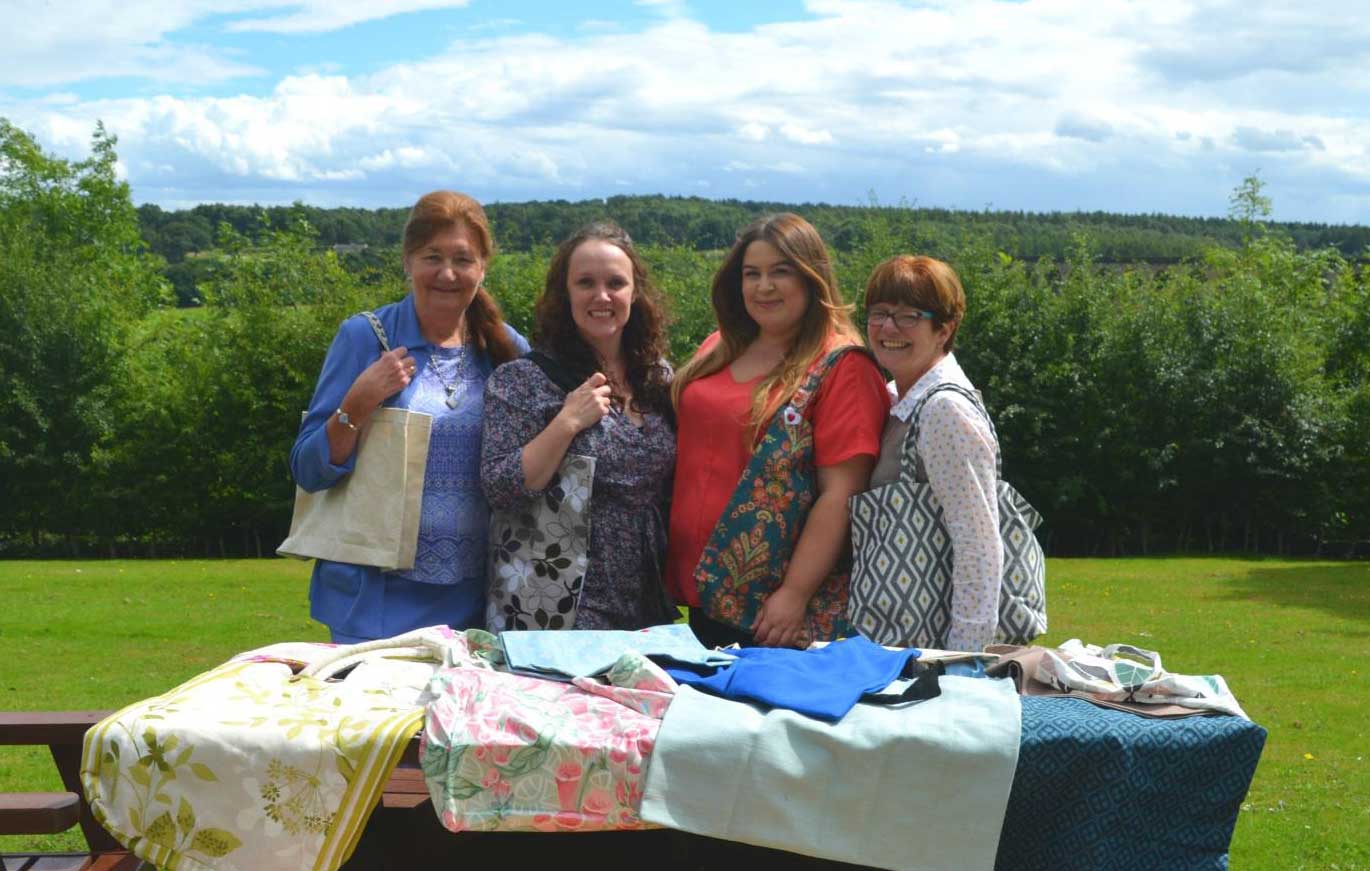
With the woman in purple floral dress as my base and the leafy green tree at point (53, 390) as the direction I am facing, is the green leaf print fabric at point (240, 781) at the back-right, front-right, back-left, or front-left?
back-left

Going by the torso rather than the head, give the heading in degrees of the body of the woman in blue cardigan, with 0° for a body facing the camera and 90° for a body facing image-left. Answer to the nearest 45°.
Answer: approximately 0°

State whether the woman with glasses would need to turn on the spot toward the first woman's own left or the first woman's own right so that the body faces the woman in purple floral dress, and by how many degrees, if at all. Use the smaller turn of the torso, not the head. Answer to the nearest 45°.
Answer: approximately 45° to the first woman's own right

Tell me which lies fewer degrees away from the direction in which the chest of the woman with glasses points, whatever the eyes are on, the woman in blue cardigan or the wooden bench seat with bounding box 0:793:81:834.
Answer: the wooden bench seat

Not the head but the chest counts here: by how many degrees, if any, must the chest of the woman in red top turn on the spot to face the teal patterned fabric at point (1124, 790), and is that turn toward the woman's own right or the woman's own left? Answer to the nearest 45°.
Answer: approximately 90° to the woman's own left

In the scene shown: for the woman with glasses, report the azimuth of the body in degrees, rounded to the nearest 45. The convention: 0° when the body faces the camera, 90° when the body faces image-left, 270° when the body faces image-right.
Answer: approximately 45°

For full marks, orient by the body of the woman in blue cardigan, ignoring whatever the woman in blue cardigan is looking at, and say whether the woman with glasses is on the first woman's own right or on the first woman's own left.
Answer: on the first woman's own left

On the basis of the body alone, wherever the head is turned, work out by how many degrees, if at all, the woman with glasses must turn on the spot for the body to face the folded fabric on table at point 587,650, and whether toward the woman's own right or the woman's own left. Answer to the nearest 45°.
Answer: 0° — they already face it

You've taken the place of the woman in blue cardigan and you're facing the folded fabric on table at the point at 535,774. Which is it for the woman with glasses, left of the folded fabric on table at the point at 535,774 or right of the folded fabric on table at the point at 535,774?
left

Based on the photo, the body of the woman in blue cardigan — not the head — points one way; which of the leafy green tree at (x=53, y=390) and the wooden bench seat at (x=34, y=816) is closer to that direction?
the wooden bench seat
